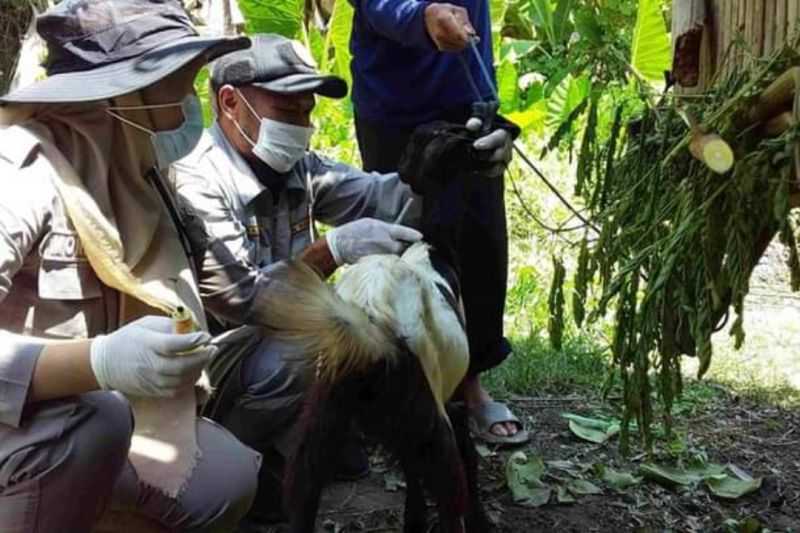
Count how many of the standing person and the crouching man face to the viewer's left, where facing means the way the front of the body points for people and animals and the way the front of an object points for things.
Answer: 0

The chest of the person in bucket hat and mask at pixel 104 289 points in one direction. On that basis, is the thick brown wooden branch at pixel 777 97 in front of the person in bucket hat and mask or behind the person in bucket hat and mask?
in front

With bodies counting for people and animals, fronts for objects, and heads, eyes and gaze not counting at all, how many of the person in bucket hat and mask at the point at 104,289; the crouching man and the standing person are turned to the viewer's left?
0

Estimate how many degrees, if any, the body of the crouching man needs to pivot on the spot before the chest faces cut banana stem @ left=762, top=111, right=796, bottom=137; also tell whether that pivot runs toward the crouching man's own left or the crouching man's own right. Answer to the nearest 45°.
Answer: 0° — they already face it

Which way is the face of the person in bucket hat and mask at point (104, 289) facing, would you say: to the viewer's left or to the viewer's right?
to the viewer's right

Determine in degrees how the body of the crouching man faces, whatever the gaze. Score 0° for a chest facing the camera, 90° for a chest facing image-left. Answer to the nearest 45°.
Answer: approximately 315°

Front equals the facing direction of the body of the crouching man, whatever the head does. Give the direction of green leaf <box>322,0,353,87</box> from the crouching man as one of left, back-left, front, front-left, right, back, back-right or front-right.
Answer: back-left

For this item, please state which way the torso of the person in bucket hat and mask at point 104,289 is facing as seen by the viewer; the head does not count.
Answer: to the viewer's right

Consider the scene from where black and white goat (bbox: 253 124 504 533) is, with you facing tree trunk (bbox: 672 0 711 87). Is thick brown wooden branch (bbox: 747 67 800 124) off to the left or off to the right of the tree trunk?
right

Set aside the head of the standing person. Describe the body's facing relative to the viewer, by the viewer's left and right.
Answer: facing the viewer and to the right of the viewer

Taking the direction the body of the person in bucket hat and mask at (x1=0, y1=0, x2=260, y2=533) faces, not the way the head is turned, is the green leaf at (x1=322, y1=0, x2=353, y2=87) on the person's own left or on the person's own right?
on the person's own left
